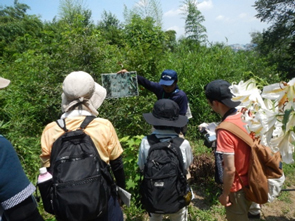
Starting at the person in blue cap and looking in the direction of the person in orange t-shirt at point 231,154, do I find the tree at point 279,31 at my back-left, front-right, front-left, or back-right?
back-left

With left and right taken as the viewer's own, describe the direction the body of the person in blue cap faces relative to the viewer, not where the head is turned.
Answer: facing the viewer and to the left of the viewer

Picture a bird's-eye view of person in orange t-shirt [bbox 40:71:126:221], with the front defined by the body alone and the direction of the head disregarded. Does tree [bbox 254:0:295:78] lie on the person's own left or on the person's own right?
on the person's own right

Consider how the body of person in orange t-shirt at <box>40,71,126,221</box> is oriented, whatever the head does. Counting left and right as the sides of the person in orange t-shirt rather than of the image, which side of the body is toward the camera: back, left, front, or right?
back

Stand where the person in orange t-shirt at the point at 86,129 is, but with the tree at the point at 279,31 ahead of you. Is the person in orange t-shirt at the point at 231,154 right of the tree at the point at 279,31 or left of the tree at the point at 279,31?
right

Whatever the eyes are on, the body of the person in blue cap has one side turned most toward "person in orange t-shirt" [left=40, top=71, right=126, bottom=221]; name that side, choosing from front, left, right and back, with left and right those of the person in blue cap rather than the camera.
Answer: front

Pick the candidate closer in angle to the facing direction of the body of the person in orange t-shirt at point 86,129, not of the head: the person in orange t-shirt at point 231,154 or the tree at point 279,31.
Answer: the tree

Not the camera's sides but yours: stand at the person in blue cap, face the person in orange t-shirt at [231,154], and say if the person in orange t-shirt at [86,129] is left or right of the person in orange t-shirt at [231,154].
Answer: right

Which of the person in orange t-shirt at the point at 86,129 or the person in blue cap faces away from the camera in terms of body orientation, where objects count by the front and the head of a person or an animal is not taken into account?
the person in orange t-shirt

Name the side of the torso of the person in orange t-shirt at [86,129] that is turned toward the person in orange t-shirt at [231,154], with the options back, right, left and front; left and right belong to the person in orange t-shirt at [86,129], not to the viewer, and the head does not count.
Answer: right

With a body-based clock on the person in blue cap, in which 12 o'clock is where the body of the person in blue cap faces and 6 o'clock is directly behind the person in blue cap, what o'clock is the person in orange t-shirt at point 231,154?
The person in orange t-shirt is roughly at 10 o'clock from the person in blue cap.

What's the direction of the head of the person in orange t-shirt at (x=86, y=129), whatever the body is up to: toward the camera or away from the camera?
away from the camera
